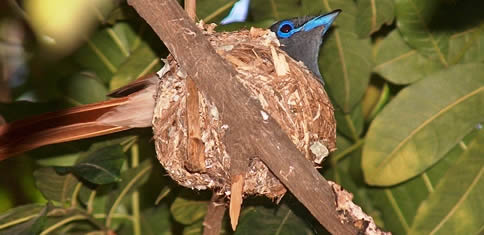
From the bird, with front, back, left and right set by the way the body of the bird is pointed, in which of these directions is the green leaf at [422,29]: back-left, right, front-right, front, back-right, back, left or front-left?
front

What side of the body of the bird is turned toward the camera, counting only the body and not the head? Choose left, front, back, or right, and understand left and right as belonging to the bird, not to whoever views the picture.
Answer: right

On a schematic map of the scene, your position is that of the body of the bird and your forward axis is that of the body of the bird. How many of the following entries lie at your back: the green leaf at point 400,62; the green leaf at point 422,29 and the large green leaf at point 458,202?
0

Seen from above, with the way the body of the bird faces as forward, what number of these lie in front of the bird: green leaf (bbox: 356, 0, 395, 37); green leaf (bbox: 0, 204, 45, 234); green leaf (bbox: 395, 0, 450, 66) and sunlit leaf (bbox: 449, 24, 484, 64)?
3

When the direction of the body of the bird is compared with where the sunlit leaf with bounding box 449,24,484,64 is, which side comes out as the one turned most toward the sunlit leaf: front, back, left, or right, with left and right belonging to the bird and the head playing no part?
front

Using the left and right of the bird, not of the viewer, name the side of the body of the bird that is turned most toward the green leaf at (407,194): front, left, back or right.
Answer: front

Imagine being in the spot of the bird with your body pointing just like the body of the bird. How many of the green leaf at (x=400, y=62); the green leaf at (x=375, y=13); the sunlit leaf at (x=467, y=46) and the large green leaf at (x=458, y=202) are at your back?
0

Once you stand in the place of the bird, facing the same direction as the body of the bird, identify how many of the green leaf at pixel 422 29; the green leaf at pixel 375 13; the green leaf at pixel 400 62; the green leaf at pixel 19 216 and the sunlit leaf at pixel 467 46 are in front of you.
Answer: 4

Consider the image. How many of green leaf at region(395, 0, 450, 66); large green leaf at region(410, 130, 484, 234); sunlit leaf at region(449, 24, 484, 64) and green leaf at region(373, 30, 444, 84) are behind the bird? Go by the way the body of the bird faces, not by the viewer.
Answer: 0

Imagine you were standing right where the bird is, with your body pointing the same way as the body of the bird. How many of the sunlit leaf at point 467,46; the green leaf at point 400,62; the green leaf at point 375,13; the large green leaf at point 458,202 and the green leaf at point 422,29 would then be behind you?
0

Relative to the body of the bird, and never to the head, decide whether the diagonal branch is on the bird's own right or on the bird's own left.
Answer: on the bird's own right

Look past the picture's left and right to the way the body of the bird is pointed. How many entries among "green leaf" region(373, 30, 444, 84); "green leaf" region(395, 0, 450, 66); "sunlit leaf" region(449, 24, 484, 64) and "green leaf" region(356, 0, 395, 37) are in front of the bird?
4

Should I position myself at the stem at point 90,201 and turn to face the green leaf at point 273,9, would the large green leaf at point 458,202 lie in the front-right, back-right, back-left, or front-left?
front-right

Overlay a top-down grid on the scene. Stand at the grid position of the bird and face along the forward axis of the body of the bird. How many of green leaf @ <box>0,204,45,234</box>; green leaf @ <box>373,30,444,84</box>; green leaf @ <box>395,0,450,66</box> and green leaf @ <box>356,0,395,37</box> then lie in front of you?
3
